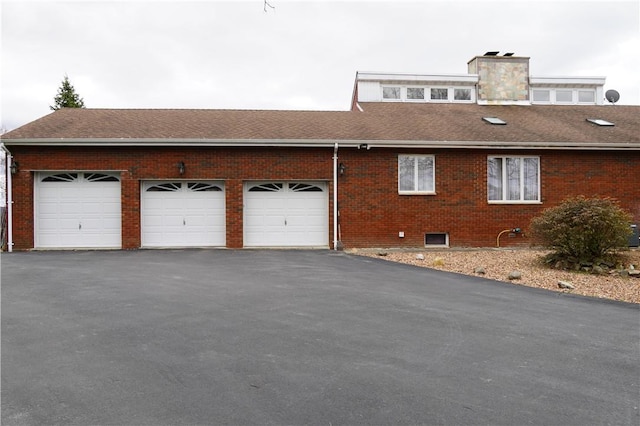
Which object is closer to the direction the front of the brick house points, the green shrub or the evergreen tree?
the green shrub

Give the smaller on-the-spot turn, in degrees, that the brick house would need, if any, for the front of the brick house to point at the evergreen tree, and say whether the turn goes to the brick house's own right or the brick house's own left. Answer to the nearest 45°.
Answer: approximately 135° to the brick house's own right

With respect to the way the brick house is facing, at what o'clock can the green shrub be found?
The green shrub is roughly at 10 o'clock from the brick house.

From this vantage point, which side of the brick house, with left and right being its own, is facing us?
front
